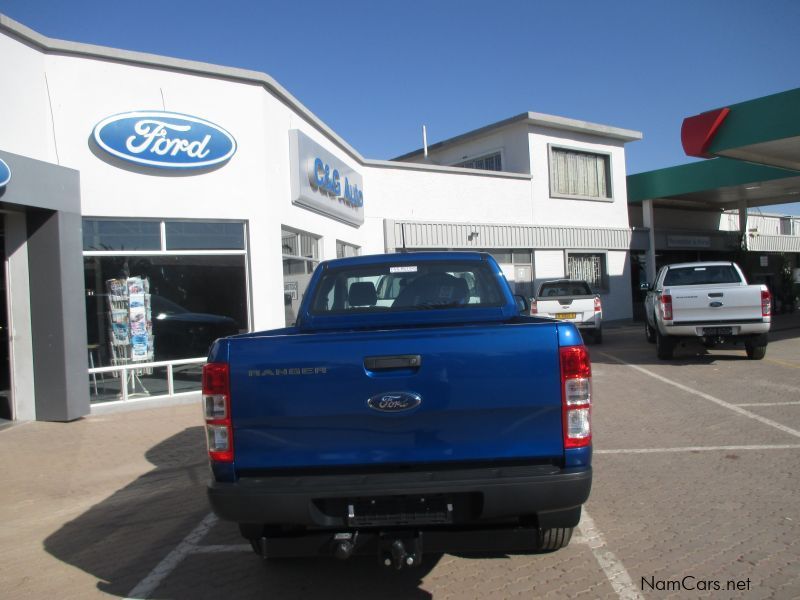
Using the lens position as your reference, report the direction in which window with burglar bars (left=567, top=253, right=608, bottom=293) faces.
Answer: facing the viewer

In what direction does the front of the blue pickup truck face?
away from the camera

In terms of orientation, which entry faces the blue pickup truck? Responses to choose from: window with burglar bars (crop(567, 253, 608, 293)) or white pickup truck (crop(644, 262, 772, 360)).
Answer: the window with burglar bars

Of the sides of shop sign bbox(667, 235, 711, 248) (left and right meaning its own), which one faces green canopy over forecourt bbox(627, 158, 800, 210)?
front

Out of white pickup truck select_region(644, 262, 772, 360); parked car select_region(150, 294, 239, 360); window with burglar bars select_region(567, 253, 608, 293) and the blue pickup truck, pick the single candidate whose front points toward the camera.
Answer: the window with burglar bars

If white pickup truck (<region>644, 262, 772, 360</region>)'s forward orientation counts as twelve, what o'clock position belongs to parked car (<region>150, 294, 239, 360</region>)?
The parked car is roughly at 8 o'clock from the white pickup truck.

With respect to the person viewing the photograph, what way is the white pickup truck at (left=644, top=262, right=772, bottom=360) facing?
facing away from the viewer

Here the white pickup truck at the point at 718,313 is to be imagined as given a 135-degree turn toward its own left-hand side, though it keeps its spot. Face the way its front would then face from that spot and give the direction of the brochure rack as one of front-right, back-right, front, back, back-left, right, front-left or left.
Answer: front

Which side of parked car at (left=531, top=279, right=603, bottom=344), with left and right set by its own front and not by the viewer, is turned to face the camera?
back

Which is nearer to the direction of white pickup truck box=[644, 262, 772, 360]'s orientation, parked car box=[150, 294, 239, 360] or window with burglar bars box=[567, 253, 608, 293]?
the window with burglar bars

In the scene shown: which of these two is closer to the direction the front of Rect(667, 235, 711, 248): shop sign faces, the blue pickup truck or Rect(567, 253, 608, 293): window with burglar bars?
the blue pickup truck

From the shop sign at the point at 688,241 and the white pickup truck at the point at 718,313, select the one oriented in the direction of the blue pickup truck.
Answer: the shop sign

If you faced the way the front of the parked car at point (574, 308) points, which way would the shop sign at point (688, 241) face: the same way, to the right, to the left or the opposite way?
the opposite way
